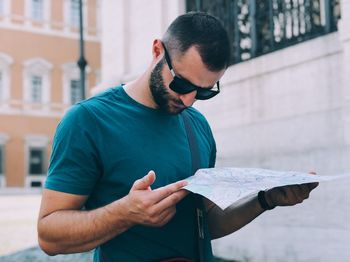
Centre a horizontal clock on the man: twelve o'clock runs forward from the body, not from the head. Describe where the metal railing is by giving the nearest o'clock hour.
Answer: The metal railing is roughly at 8 o'clock from the man.

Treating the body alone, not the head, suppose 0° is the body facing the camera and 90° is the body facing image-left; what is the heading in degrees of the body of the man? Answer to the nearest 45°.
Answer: approximately 315°
